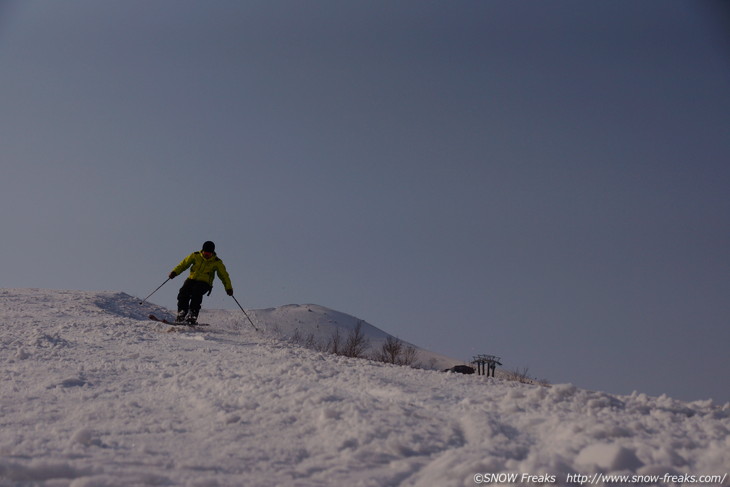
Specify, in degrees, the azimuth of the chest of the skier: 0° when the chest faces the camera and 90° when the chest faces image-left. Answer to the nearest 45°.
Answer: approximately 0°
